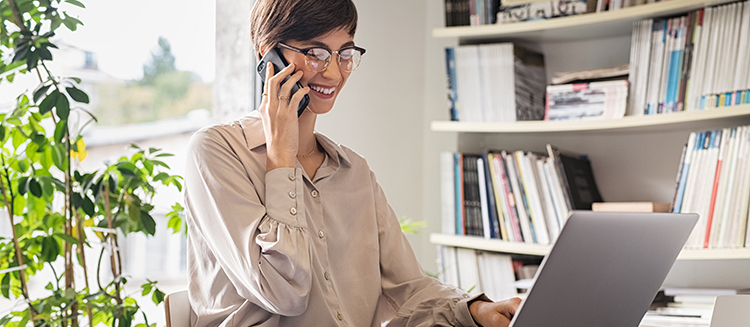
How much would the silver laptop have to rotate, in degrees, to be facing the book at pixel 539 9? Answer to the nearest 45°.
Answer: approximately 45° to its right

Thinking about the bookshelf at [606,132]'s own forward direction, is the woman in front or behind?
in front

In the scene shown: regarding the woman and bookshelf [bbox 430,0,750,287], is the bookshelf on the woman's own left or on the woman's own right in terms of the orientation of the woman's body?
on the woman's own left

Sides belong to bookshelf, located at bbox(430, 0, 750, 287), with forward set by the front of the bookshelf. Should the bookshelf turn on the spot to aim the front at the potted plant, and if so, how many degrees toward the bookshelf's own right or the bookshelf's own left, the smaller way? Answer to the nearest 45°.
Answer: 0° — it already faces it

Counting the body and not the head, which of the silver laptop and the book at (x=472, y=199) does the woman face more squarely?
the silver laptop

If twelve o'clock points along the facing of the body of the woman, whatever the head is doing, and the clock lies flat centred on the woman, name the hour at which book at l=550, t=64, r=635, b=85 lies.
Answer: The book is roughly at 9 o'clock from the woman.

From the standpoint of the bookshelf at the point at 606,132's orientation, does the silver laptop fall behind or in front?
in front

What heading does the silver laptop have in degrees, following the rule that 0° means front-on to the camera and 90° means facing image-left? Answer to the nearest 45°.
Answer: approximately 135°

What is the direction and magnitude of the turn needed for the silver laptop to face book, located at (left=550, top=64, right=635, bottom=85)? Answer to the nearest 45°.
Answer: approximately 45° to its right

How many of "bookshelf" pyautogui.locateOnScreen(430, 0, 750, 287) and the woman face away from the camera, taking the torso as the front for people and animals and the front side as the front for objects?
0

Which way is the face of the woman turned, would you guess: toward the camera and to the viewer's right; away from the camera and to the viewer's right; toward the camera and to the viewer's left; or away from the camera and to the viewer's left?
toward the camera and to the viewer's right

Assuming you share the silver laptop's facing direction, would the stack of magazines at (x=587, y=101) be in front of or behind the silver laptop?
in front

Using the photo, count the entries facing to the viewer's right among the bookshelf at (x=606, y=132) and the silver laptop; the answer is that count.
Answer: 0

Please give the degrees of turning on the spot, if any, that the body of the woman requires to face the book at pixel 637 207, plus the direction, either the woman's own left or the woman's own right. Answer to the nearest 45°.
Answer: approximately 90° to the woman's own left

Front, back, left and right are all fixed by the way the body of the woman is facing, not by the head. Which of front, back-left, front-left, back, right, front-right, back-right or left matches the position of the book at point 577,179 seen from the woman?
left
